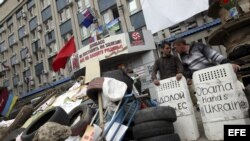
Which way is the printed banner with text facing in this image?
toward the camera

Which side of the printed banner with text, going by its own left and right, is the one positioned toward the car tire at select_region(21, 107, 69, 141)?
front

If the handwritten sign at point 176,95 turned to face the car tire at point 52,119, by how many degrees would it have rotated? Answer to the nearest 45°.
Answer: approximately 90° to its right

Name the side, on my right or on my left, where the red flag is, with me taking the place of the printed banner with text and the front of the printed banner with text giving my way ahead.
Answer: on my right

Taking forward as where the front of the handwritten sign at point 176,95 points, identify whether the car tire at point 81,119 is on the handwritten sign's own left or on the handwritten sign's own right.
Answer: on the handwritten sign's own right

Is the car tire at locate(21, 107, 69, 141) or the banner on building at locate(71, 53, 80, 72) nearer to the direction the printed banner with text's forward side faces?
the car tire

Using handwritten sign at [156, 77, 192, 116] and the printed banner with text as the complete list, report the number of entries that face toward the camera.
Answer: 2

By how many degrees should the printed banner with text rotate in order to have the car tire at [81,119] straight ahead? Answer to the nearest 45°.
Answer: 0° — it already faces it

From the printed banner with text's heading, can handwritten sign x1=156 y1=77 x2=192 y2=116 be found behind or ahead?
ahead

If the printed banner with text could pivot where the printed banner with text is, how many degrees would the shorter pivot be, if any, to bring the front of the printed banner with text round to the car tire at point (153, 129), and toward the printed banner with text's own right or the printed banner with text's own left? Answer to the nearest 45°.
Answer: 0° — it already faces it

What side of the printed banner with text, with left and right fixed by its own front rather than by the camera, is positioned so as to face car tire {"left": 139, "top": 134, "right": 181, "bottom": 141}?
front

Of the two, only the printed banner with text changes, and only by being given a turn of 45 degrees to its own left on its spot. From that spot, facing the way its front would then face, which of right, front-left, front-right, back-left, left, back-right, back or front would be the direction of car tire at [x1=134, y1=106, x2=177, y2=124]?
front-right

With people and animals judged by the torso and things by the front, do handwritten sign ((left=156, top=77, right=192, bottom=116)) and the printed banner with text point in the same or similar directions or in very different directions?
same or similar directions

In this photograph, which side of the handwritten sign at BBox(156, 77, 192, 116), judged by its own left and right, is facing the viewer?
front
